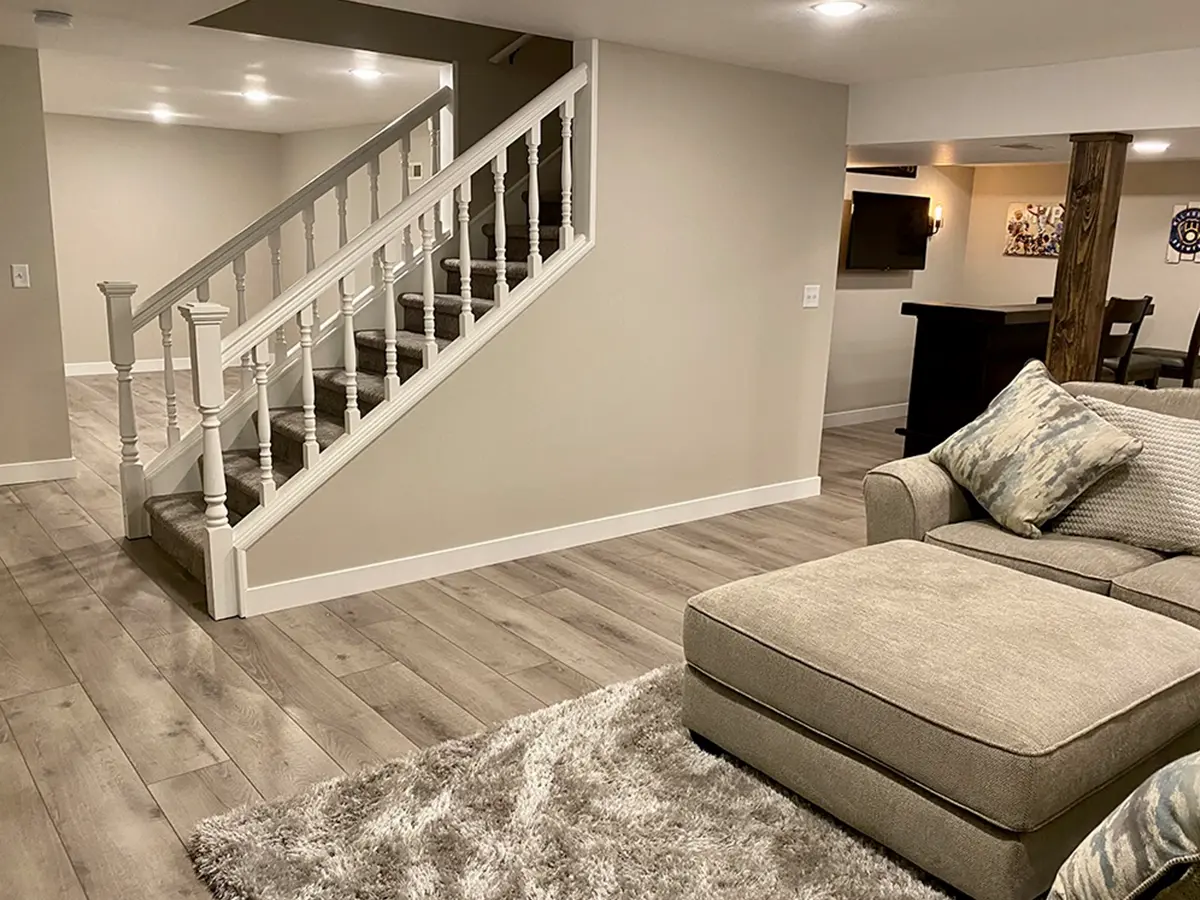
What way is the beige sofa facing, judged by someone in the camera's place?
facing the viewer and to the left of the viewer

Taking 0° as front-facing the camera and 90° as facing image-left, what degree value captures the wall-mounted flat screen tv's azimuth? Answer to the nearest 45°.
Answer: approximately 315°

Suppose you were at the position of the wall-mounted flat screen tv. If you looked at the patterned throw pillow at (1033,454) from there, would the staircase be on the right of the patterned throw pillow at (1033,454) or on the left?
right

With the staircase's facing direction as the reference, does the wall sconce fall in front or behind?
behind

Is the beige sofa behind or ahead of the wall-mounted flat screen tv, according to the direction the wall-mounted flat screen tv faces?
ahead

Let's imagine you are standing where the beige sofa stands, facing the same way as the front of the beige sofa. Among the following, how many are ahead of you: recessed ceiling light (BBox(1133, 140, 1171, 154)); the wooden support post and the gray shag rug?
1

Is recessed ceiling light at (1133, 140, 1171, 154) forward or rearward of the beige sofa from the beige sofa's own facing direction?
rearward

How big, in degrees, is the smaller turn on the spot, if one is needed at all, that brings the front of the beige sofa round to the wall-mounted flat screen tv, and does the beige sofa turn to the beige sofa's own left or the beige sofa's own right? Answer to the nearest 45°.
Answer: approximately 135° to the beige sofa's own right

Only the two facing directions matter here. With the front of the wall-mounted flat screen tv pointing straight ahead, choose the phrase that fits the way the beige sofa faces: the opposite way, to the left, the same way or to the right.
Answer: to the right

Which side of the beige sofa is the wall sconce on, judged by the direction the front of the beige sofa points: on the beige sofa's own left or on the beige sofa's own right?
on the beige sofa's own right

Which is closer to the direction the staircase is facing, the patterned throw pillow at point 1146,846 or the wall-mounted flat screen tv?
the patterned throw pillow

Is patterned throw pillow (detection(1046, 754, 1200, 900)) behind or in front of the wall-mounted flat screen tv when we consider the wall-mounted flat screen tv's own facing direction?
in front

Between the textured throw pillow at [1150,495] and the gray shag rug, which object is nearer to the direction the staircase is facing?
the gray shag rug
